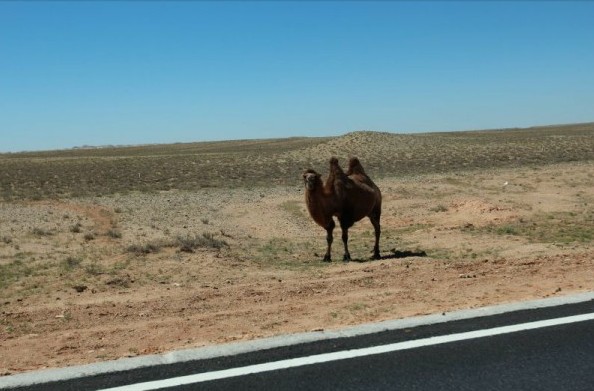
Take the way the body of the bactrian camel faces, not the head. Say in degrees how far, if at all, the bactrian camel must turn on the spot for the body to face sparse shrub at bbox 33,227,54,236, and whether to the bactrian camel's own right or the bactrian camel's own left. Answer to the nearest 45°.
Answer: approximately 90° to the bactrian camel's own right

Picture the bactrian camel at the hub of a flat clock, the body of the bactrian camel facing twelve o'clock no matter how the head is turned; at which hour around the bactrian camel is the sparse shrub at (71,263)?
The sparse shrub is roughly at 1 o'clock from the bactrian camel.

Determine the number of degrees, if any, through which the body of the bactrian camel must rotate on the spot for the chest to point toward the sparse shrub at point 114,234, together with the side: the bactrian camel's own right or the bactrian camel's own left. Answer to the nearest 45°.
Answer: approximately 90° to the bactrian camel's own right

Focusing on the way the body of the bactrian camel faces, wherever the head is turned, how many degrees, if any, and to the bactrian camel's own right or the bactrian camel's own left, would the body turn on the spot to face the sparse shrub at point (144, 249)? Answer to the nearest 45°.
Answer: approximately 45° to the bactrian camel's own right

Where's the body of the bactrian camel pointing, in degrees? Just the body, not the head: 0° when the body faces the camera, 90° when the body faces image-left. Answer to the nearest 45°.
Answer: approximately 45°

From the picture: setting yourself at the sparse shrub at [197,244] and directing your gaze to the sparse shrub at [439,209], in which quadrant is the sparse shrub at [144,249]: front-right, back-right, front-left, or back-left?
back-left

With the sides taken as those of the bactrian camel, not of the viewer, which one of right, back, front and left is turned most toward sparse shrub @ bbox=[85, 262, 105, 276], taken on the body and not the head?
front
